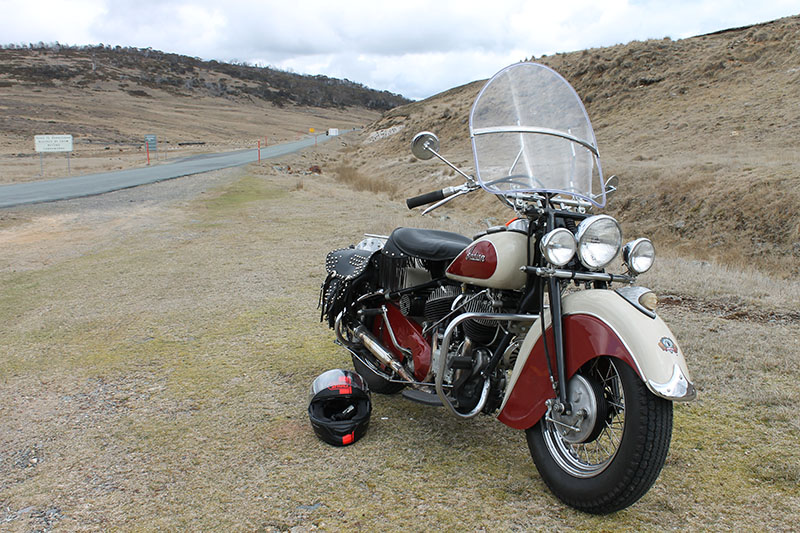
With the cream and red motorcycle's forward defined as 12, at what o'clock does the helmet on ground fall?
The helmet on ground is roughly at 5 o'clock from the cream and red motorcycle.

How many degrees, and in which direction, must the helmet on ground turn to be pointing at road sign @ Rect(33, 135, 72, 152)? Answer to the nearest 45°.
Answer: approximately 135° to its right

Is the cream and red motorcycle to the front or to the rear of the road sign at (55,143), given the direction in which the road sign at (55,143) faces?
to the front

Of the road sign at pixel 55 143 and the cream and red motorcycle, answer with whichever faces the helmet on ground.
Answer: the road sign

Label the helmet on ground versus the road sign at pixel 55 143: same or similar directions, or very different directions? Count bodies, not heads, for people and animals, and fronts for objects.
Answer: same or similar directions

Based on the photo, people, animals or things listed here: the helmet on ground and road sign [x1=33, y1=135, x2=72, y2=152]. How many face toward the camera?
2

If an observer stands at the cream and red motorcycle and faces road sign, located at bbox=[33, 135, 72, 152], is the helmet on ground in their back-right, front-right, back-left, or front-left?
front-left

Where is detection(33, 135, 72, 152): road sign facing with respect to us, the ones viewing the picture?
facing the viewer

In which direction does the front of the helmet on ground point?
toward the camera

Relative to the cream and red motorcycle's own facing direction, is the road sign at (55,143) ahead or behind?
behind

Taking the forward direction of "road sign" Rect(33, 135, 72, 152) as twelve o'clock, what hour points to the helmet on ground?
The helmet on ground is roughly at 12 o'clock from the road sign.

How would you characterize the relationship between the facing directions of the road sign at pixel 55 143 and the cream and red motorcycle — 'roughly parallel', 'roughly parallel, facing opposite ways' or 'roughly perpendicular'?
roughly parallel
